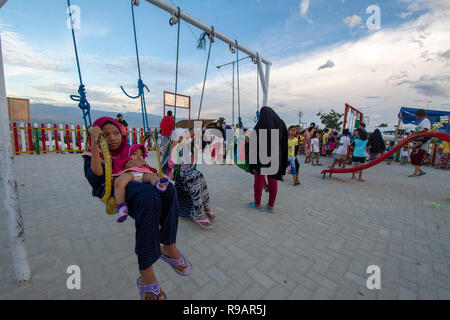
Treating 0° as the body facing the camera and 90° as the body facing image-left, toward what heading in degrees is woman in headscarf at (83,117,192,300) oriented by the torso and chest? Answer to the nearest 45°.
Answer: approximately 315°

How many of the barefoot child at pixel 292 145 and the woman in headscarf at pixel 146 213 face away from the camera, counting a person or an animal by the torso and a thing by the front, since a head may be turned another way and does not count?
0

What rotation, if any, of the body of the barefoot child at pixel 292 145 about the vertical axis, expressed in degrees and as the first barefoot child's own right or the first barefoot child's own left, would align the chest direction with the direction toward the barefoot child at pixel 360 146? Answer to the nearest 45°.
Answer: approximately 135° to the first barefoot child's own left

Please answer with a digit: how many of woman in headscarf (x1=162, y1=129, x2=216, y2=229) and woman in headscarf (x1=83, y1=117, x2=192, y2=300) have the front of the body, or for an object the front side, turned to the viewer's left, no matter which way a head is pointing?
0

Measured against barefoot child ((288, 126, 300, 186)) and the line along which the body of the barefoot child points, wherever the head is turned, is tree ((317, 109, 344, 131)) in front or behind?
behind

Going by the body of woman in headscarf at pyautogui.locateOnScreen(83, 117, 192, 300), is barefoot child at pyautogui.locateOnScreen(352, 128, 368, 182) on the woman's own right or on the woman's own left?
on the woman's own left

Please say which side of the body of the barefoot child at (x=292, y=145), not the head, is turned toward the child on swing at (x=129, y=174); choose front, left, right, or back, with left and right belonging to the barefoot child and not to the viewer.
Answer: front
